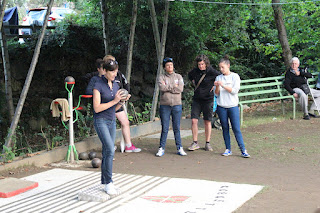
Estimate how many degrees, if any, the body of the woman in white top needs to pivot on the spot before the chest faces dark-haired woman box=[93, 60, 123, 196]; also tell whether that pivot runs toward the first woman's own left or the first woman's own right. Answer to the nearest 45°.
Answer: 0° — they already face them

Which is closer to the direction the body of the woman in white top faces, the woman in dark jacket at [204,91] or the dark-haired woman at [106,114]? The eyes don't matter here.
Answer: the dark-haired woman

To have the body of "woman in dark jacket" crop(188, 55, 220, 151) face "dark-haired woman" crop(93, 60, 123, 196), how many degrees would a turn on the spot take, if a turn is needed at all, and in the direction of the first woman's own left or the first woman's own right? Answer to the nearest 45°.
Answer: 0° — they already face them

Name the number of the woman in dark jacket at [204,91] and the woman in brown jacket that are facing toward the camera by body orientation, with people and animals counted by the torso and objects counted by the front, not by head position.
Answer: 2

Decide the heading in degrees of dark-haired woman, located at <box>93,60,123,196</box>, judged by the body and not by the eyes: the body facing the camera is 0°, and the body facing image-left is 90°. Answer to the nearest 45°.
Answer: approximately 315°

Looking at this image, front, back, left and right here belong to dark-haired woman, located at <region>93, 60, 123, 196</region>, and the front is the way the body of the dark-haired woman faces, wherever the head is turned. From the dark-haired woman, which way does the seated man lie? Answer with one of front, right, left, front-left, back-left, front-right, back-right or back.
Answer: left

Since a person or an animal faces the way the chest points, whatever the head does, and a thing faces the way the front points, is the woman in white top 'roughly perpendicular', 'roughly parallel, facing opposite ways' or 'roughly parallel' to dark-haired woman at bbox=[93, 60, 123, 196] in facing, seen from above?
roughly perpendicular

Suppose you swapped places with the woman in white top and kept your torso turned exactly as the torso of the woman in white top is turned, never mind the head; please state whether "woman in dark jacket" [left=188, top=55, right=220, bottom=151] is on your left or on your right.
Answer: on your right

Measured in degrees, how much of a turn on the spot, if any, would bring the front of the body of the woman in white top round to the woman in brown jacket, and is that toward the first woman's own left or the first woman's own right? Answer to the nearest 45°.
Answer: approximately 45° to the first woman's own right

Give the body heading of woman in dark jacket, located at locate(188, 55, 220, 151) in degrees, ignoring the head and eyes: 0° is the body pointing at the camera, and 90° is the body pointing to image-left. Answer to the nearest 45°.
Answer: approximately 0°

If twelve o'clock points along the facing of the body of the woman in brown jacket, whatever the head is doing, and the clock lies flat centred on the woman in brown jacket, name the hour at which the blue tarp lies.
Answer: The blue tarp is roughly at 5 o'clock from the woman in brown jacket.

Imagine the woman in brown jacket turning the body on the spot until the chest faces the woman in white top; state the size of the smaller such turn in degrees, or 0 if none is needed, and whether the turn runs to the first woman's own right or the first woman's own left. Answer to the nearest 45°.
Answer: approximately 90° to the first woman's own left

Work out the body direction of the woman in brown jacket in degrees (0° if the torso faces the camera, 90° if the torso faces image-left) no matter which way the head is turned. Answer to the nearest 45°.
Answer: approximately 0°

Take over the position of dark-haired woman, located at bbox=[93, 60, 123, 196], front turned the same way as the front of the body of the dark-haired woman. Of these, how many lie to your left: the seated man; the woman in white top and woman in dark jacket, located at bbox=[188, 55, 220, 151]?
3
